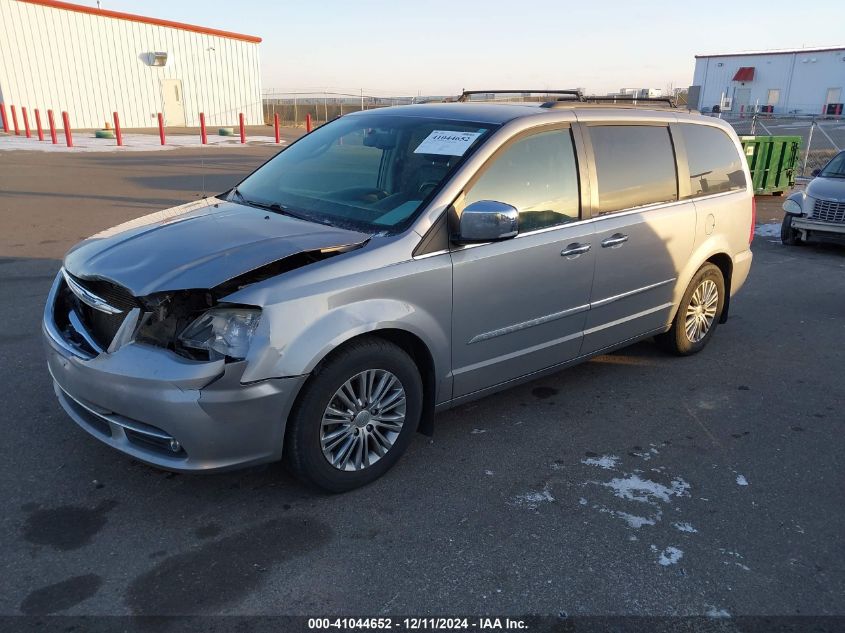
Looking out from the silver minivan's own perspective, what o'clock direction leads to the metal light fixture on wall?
The metal light fixture on wall is roughly at 4 o'clock from the silver minivan.

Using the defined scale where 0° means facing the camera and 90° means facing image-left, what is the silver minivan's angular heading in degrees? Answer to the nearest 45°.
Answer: approximately 45°

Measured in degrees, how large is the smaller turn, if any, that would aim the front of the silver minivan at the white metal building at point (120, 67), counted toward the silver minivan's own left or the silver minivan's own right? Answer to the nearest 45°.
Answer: approximately 90° to the silver minivan's own right

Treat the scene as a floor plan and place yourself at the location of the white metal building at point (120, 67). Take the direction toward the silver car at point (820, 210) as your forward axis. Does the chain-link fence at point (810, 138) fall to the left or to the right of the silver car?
left

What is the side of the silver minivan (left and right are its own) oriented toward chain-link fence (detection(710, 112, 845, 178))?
back

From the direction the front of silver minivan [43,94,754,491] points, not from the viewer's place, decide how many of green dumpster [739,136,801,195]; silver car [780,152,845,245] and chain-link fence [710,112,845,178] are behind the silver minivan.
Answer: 3

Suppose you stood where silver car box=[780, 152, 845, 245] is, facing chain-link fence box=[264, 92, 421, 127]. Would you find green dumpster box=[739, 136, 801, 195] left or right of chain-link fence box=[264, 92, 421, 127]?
right

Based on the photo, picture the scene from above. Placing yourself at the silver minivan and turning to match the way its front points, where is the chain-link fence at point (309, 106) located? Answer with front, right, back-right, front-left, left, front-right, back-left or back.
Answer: back-right

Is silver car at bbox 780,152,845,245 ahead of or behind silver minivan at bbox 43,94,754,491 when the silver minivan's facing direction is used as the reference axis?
behind
